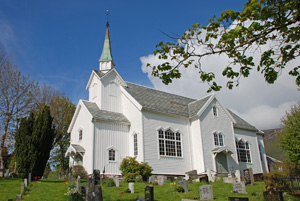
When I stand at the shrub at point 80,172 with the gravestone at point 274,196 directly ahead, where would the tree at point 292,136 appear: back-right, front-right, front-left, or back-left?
front-left

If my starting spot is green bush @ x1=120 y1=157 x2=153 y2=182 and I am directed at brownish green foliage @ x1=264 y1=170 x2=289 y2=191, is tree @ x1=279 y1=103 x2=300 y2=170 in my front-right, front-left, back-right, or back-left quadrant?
front-left

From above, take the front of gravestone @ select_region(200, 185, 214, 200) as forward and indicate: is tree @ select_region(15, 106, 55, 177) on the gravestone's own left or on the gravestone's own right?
on the gravestone's own right

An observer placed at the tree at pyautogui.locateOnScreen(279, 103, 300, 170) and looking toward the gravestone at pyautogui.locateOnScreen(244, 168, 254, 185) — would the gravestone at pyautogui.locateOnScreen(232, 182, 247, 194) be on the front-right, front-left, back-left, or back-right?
front-left

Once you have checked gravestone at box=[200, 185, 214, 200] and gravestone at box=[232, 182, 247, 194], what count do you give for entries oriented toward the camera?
2

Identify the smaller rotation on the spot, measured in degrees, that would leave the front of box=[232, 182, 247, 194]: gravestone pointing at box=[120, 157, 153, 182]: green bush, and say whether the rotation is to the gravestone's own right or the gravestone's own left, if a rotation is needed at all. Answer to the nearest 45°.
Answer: approximately 135° to the gravestone's own right

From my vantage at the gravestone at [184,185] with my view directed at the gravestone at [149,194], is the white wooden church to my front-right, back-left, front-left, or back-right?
back-right

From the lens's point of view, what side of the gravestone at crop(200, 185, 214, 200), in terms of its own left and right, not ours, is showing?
front

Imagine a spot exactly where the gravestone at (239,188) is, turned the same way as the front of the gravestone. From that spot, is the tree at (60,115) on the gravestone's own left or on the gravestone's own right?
on the gravestone's own right

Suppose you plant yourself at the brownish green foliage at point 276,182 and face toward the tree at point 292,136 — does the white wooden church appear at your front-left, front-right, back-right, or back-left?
front-left

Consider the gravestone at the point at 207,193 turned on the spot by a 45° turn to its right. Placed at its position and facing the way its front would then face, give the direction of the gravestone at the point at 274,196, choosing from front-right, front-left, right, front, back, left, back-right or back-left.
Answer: back-left

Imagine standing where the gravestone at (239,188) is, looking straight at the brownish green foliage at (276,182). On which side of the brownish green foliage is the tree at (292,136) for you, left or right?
left

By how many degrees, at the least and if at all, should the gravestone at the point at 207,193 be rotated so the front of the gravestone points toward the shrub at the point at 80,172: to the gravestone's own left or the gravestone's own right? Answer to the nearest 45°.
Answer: approximately 135° to the gravestone's own right

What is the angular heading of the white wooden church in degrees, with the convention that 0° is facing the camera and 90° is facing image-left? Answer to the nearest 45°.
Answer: approximately 45°

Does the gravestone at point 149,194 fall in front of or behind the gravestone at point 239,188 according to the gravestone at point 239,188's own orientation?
in front

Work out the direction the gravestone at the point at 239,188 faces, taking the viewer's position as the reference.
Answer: facing the viewer

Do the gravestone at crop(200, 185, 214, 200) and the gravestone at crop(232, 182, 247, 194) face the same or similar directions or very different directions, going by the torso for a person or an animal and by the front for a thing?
same or similar directions

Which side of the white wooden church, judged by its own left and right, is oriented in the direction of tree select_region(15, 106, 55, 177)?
front
